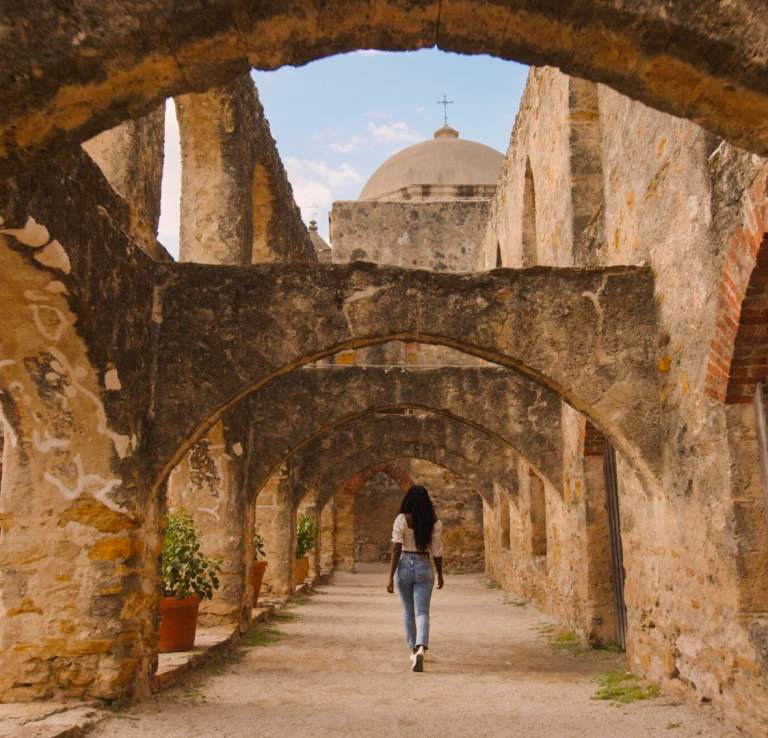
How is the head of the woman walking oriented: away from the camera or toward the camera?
away from the camera

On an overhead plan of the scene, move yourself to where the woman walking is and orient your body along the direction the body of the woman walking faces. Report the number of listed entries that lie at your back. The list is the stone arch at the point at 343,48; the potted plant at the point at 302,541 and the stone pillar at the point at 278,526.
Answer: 1

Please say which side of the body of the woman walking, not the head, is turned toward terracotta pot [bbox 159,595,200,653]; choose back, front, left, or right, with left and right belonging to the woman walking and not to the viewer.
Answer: left

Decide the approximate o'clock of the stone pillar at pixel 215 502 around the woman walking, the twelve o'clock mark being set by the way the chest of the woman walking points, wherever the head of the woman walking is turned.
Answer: The stone pillar is roughly at 10 o'clock from the woman walking.

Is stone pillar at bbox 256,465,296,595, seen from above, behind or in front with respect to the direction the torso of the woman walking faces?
in front

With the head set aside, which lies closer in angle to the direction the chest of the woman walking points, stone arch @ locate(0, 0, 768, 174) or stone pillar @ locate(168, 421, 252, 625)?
the stone pillar

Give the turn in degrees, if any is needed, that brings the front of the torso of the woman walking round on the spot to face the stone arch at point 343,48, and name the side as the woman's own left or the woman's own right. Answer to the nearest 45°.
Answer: approximately 180°

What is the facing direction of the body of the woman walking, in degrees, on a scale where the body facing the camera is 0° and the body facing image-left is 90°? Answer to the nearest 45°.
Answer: approximately 180°

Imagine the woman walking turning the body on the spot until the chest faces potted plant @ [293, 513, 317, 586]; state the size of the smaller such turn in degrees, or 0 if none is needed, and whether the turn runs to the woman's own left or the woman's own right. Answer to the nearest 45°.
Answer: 0° — they already face it
